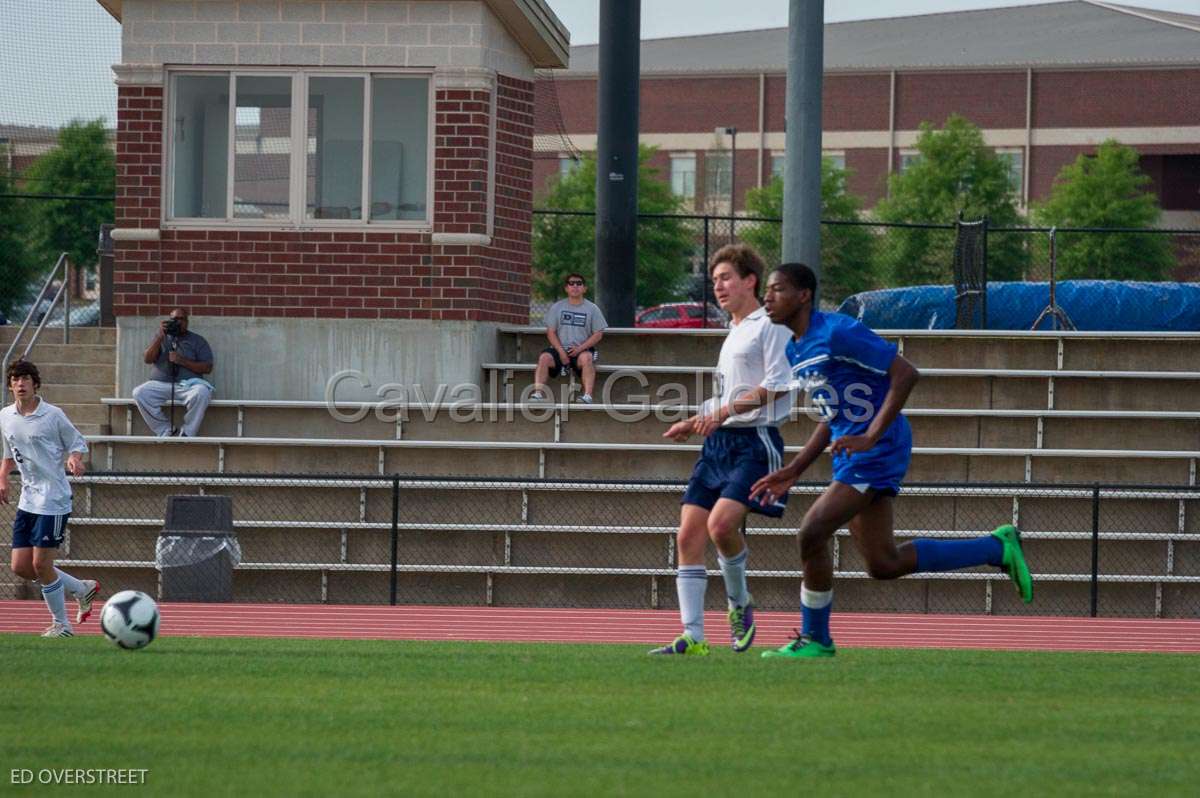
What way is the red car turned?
to the viewer's left

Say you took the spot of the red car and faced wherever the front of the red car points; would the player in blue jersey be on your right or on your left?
on your left

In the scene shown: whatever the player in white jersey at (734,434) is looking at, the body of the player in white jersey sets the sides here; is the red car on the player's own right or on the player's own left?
on the player's own right

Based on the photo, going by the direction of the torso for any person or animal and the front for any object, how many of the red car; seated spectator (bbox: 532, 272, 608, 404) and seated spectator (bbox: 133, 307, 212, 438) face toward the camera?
2

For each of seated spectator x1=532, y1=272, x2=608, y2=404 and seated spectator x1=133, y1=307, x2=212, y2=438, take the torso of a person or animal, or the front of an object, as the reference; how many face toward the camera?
2

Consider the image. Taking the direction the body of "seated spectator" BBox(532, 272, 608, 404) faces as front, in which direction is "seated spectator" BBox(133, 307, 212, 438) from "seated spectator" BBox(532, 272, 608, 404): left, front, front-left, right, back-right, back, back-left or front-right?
right

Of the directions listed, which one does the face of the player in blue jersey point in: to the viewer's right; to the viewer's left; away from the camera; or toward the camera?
to the viewer's left

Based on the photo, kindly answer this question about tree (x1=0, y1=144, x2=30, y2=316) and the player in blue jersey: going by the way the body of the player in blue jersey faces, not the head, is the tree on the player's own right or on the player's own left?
on the player's own right

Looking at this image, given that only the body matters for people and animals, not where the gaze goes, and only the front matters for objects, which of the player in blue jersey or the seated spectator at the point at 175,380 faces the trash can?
the seated spectator

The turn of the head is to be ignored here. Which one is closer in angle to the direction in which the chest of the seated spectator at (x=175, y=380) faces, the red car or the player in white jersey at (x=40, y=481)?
the player in white jersey

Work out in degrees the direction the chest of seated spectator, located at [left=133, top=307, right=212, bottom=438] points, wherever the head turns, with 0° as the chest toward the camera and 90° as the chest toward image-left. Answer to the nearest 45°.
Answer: approximately 0°
